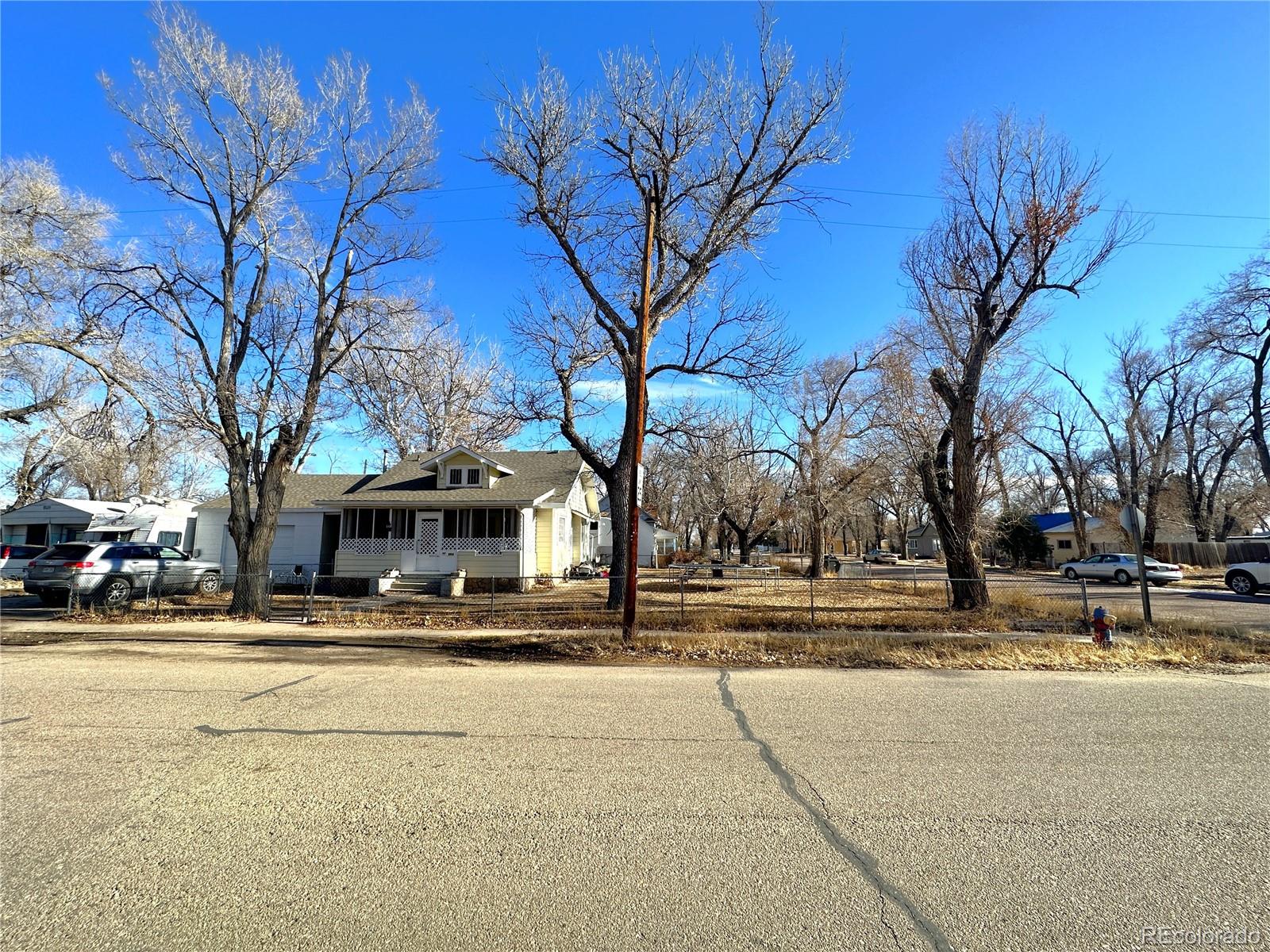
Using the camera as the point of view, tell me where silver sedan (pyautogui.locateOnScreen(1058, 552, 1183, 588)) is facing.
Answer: facing away from the viewer and to the left of the viewer

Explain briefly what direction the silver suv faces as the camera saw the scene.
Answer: facing away from the viewer and to the right of the viewer

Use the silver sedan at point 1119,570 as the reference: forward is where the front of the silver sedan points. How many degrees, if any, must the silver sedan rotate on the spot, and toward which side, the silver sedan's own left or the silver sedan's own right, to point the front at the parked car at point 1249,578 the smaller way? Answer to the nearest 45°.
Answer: approximately 135° to the silver sedan's own left

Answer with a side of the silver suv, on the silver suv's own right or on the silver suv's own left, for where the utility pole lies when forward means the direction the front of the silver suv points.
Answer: on the silver suv's own right

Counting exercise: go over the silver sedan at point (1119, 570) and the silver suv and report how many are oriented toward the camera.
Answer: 0

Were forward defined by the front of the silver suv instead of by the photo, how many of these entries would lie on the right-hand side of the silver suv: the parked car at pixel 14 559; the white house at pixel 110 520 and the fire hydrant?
1

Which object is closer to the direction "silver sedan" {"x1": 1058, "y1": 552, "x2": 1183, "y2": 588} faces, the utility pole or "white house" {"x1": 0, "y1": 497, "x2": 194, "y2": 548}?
the white house

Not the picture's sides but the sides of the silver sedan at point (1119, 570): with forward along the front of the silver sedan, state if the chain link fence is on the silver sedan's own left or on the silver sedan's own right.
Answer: on the silver sedan's own left

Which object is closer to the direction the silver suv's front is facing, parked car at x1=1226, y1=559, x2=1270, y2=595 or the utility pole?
the parked car
